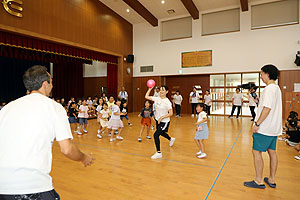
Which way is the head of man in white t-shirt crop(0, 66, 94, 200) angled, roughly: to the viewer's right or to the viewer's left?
to the viewer's right

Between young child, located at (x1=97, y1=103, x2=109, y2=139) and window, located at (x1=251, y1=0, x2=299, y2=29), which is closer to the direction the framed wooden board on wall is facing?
the young child

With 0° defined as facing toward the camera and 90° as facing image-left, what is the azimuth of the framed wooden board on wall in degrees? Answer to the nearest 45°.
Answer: approximately 0°

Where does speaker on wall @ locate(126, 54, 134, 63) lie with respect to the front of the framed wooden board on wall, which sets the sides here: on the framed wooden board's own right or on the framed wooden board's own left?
on the framed wooden board's own right

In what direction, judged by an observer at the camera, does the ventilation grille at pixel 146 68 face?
facing the viewer

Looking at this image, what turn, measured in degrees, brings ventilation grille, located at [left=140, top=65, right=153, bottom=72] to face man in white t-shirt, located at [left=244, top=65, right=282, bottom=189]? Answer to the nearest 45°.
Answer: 0° — it already faces them

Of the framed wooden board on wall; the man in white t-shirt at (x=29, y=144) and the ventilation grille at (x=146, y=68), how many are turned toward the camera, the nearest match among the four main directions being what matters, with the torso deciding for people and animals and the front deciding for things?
2

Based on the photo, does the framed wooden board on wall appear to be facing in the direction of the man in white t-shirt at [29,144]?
yes

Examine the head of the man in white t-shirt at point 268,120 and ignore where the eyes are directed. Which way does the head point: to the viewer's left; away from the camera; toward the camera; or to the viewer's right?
to the viewer's left

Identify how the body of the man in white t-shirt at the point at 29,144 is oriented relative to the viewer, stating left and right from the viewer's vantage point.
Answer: facing away from the viewer and to the right of the viewer

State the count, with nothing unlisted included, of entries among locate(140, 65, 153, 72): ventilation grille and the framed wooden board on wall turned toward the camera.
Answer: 2
